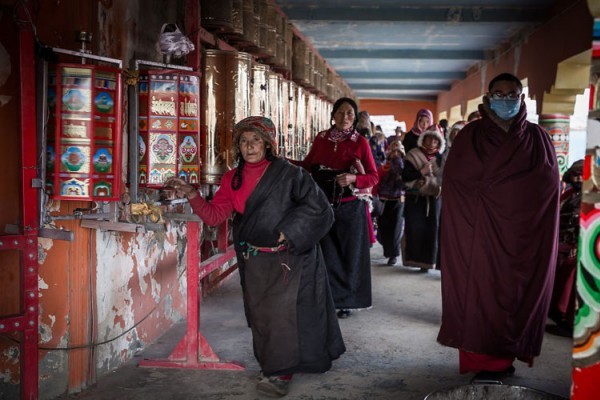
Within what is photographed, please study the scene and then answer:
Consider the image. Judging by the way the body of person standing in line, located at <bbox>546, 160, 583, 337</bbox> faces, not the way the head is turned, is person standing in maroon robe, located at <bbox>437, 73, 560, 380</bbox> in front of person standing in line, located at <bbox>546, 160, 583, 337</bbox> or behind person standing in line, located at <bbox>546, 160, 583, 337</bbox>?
in front

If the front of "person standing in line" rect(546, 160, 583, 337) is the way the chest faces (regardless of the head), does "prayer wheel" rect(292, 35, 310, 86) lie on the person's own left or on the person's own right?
on the person's own right

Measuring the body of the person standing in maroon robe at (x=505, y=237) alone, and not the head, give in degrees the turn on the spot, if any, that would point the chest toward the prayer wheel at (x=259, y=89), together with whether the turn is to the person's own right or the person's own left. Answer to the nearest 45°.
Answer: approximately 135° to the person's own right

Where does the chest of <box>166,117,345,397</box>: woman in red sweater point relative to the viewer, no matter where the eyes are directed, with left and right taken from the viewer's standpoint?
facing the viewer and to the left of the viewer

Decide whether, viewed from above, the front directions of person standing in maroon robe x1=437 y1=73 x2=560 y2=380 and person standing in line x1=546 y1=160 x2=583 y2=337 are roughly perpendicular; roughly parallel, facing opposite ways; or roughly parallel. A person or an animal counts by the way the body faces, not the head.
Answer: roughly parallel

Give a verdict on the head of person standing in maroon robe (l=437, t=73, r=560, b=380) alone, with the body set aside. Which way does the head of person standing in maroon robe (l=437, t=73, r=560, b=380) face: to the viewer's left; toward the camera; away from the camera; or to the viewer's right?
toward the camera

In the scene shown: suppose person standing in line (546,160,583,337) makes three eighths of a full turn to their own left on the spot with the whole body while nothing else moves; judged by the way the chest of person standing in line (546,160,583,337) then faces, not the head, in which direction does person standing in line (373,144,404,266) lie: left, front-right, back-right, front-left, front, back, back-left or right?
left

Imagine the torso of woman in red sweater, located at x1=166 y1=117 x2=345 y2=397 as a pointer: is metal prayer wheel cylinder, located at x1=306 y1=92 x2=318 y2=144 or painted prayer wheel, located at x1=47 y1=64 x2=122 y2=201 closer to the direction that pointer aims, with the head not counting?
the painted prayer wheel

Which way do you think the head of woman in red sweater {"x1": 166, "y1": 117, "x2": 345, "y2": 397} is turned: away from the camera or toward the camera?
toward the camera

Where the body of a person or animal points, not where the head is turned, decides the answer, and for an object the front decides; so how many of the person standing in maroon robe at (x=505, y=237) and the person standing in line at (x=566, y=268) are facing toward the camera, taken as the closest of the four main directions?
2

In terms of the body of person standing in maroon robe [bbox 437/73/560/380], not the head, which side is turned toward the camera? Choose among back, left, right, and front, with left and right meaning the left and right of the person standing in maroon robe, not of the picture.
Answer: front

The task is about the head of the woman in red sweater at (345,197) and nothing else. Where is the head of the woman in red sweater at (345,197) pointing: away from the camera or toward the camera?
toward the camera

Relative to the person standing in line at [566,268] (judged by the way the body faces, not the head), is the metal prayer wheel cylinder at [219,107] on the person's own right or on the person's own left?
on the person's own right

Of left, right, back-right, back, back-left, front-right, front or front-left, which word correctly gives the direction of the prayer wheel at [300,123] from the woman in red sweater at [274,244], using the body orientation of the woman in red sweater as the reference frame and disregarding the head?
back-right

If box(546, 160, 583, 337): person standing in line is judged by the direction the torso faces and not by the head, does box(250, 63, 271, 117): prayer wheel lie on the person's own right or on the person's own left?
on the person's own right
